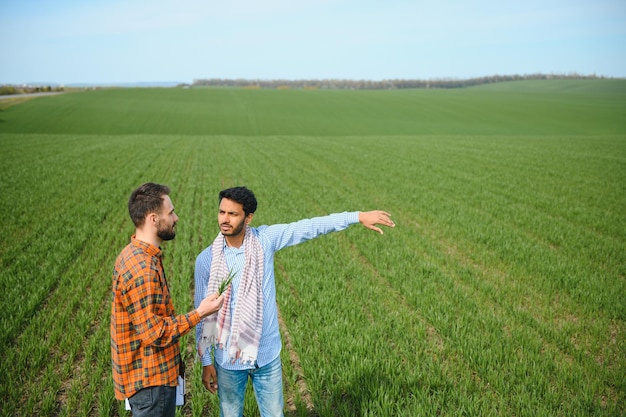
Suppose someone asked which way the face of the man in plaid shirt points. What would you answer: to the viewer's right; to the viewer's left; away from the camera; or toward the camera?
to the viewer's right

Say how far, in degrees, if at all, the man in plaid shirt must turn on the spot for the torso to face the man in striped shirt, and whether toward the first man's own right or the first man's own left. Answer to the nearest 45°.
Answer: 0° — they already face them

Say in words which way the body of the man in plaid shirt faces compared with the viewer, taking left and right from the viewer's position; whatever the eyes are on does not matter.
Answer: facing to the right of the viewer
